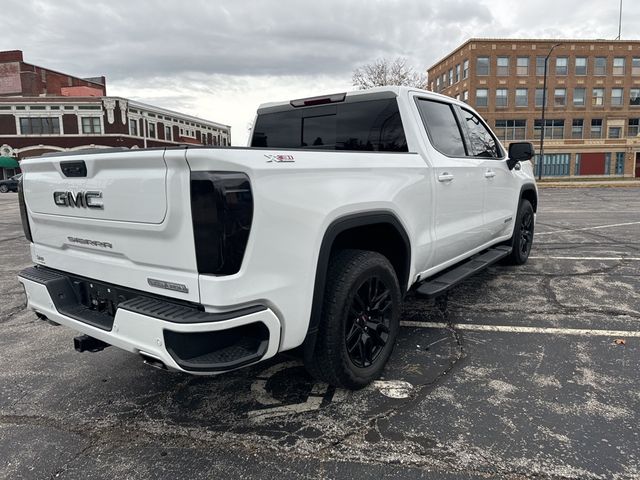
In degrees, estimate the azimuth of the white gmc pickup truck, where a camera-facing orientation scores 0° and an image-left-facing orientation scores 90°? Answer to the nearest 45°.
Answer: approximately 225°

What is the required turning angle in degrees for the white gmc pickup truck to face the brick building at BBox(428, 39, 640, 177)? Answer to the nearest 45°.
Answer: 0° — it already faces it

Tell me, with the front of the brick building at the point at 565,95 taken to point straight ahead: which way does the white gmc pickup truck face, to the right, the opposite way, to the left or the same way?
the opposite way

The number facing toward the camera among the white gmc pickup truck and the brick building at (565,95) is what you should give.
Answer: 1

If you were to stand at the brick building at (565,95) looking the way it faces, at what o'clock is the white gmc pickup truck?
The white gmc pickup truck is roughly at 12 o'clock from the brick building.

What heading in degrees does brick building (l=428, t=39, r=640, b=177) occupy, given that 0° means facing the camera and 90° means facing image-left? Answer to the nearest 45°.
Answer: approximately 0°
